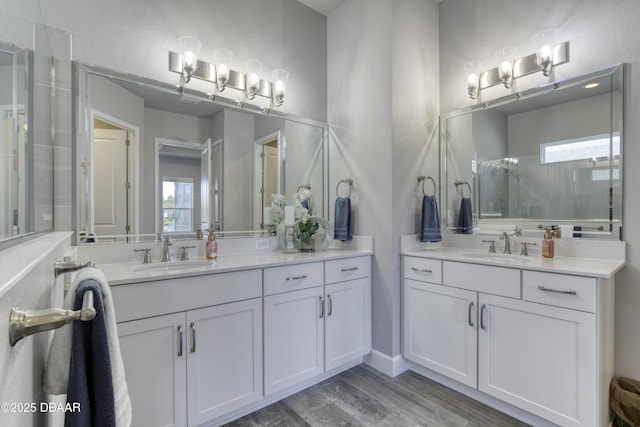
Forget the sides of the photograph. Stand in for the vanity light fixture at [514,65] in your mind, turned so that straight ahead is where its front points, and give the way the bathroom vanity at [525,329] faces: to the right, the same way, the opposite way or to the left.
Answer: the same way

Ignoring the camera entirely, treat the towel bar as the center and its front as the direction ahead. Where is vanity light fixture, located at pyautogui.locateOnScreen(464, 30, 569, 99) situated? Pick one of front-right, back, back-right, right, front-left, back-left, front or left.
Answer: front

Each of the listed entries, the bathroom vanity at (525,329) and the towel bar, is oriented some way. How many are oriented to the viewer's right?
1

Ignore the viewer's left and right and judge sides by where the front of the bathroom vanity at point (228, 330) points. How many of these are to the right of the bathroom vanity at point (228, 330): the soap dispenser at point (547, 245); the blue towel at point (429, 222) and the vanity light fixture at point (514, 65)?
0

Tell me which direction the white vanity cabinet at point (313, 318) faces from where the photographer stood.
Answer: facing the viewer and to the right of the viewer

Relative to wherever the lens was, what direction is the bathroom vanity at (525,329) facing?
facing the viewer and to the left of the viewer

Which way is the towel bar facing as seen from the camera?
to the viewer's right

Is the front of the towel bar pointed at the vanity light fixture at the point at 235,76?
no

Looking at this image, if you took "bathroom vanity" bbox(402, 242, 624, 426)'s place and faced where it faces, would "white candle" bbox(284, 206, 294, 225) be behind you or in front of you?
in front
